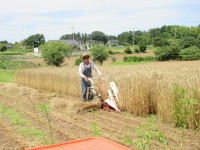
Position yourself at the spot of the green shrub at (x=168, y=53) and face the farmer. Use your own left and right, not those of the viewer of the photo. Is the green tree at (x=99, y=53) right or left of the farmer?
right

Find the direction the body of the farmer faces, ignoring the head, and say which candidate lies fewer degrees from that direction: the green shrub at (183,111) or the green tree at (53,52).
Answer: the green shrub

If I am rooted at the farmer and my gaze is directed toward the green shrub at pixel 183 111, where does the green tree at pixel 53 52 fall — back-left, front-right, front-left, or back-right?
back-left

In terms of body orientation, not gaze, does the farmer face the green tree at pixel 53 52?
no

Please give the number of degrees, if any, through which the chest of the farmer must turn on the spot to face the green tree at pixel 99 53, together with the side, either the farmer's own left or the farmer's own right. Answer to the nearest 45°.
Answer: approximately 135° to the farmer's own left

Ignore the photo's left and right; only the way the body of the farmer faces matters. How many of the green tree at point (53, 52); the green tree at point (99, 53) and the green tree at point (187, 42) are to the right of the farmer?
0

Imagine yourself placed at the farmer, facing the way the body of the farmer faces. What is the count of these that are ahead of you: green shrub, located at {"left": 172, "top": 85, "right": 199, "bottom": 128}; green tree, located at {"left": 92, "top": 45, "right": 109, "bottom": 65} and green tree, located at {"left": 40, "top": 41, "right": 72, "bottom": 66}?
1

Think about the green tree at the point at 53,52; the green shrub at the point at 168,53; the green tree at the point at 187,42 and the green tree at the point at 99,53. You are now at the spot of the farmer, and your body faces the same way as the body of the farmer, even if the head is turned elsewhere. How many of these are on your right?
0

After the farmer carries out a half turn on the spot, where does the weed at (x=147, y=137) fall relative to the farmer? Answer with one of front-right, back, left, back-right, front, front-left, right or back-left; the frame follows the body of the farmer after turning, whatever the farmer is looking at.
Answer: back-left

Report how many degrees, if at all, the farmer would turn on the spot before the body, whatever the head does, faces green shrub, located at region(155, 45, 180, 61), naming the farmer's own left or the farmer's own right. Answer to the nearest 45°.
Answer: approximately 135° to the farmer's own left

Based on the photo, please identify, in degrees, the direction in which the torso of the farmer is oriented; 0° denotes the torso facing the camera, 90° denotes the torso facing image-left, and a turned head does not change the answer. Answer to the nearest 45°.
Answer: approximately 315°

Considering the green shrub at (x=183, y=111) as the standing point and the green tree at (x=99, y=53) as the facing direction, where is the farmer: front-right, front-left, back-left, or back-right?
front-left

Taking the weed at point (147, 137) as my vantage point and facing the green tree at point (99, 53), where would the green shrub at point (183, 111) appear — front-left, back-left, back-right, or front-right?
front-right

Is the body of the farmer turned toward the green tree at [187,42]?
no

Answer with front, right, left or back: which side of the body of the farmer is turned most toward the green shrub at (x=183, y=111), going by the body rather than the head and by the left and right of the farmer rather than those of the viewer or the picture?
front
